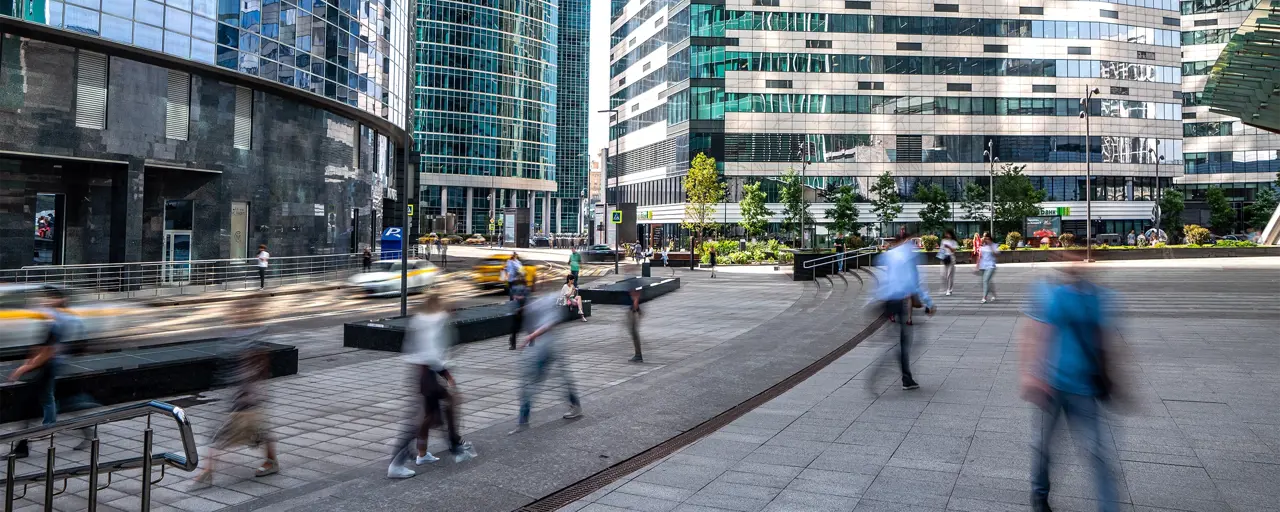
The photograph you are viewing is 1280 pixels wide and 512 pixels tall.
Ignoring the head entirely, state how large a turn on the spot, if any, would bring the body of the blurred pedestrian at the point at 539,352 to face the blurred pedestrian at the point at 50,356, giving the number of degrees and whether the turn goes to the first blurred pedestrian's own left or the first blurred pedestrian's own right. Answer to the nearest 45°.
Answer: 0° — they already face them

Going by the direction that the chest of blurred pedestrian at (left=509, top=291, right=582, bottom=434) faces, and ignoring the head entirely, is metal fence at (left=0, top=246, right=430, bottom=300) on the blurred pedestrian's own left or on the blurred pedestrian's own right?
on the blurred pedestrian's own right

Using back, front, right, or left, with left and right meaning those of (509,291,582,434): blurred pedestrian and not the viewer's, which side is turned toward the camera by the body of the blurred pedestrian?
left

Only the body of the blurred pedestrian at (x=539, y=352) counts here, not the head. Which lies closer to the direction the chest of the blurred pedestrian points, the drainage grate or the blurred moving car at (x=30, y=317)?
the blurred moving car
